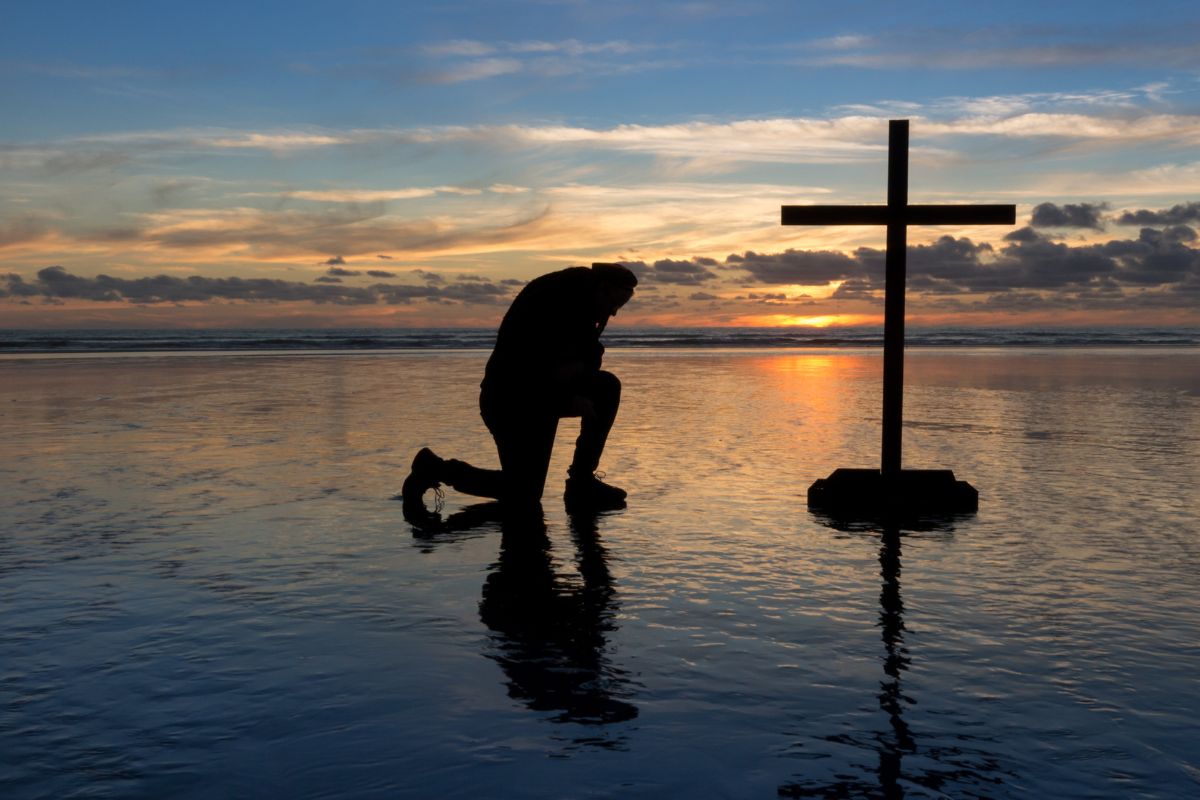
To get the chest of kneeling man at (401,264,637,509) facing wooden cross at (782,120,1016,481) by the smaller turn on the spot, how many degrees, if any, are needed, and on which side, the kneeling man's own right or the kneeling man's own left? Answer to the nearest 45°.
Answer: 0° — they already face it

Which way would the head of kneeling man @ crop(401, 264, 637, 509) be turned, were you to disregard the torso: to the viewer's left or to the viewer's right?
to the viewer's right

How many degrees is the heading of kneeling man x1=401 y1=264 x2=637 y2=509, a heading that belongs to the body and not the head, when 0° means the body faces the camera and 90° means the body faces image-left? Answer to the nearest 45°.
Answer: approximately 270°
